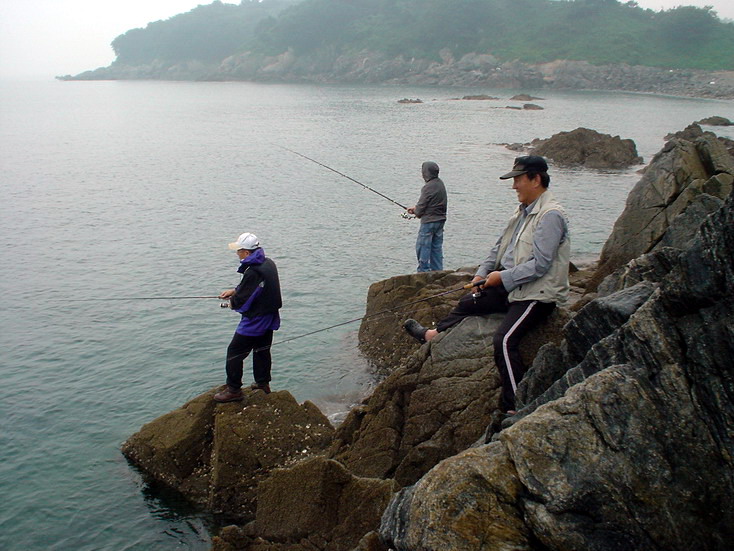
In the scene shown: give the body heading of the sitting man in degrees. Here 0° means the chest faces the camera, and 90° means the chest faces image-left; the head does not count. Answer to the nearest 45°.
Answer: approximately 90°

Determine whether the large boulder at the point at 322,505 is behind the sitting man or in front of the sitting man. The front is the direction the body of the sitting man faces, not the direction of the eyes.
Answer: in front

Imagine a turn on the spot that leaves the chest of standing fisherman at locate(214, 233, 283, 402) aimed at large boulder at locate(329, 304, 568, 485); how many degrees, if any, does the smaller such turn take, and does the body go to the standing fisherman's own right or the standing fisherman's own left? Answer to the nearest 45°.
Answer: approximately 135° to the standing fisherman's own left

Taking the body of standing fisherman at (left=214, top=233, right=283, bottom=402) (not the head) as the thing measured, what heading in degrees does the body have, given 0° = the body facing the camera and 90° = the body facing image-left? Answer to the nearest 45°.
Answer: approximately 90°

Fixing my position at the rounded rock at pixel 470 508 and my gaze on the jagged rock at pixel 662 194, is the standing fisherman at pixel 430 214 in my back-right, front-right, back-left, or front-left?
front-left

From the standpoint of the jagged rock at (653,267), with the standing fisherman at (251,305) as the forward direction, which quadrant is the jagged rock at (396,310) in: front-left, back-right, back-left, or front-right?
front-right

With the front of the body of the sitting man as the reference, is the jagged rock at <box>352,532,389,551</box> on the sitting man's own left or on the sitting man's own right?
on the sitting man's own left

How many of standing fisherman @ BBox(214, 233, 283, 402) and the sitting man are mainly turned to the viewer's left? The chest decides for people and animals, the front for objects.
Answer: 2

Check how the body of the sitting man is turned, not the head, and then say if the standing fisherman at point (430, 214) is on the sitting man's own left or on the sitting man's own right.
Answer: on the sitting man's own right

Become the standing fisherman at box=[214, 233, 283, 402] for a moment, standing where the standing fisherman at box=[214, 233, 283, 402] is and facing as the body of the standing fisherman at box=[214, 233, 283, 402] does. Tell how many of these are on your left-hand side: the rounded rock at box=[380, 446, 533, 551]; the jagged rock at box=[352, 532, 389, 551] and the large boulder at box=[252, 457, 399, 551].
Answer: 3

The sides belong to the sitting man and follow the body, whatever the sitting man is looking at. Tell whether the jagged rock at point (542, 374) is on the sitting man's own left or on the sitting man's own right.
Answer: on the sitting man's own left

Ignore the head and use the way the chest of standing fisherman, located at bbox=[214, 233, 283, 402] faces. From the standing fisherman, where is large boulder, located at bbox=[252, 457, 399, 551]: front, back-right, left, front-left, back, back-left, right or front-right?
left

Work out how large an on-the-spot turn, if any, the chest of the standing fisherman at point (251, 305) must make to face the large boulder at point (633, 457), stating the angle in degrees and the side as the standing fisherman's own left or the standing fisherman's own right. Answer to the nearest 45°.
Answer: approximately 90° to the standing fisherman's own left
